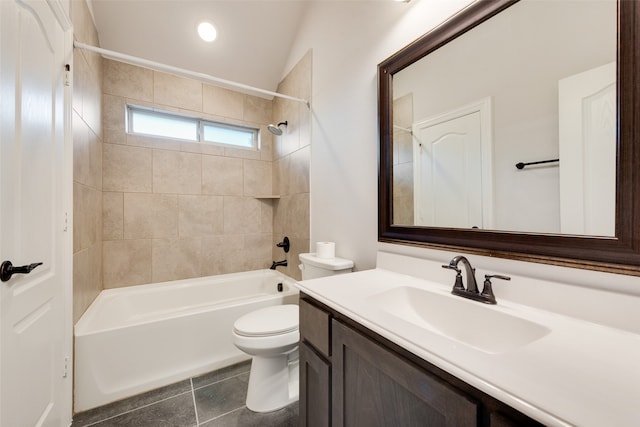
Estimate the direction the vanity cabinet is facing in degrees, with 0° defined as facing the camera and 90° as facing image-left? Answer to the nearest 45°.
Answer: approximately 45°

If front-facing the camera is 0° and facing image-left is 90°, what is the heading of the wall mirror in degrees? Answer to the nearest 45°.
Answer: approximately 45°

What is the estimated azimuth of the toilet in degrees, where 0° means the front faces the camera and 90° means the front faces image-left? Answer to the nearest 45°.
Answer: approximately 45°

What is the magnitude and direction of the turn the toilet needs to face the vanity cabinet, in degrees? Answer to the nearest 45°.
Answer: approximately 90° to its left
